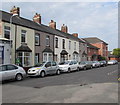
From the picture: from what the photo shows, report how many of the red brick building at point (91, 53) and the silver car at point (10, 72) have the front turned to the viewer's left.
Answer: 1

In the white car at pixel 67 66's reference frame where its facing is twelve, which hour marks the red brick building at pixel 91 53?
The red brick building is roughly at 5 o'clock from the white car.

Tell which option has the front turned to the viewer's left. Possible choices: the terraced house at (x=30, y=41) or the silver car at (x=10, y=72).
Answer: the silver car

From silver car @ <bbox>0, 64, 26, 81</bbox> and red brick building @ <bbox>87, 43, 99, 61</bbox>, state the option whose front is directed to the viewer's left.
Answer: the silver car

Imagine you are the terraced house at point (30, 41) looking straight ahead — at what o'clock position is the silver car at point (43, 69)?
The silver car is roughly at 1 o'clock from the terraced house.

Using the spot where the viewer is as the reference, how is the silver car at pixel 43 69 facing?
facing the viewer and to the left of the viewer

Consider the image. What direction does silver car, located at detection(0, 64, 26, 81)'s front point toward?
to the viewer's left

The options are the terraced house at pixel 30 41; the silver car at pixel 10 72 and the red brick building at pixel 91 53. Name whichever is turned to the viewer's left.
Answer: the silver car

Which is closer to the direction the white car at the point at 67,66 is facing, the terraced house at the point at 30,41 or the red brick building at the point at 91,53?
the terraced house

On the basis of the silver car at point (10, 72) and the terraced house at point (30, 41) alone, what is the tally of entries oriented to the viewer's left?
1

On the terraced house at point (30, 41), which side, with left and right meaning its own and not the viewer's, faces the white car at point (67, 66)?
front

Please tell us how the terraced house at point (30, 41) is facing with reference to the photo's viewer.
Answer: facing the viewer and to the right of the viewer

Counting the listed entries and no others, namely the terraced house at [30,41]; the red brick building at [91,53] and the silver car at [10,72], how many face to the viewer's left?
1
